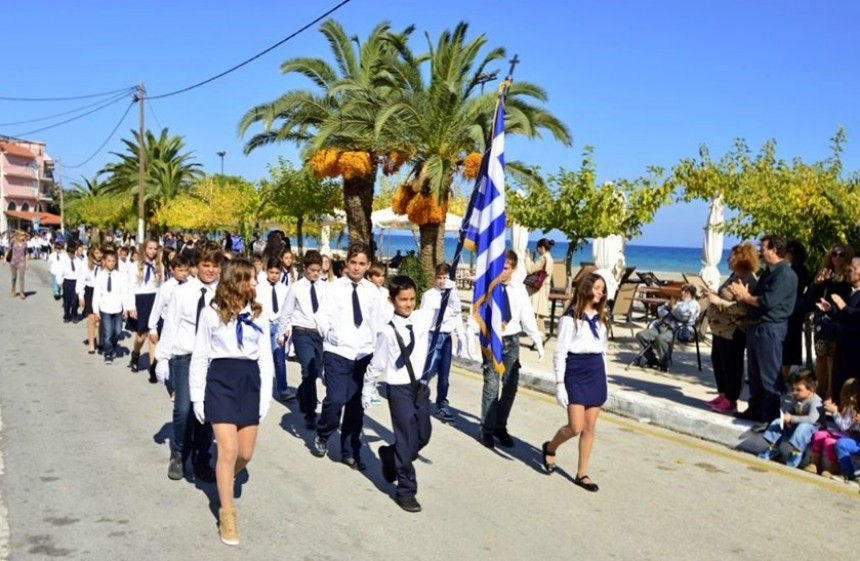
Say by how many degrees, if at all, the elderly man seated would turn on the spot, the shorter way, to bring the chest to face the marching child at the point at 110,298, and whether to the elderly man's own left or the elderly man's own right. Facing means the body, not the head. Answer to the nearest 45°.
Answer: approximately 45° to the elderly man's own right

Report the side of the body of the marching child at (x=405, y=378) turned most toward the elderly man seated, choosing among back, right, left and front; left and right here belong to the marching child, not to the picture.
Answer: left

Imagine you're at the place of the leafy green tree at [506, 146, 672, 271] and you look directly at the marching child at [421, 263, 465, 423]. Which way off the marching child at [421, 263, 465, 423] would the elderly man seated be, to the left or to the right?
left

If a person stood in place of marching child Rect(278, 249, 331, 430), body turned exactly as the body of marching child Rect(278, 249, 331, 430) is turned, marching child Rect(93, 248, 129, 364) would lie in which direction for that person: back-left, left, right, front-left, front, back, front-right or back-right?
back

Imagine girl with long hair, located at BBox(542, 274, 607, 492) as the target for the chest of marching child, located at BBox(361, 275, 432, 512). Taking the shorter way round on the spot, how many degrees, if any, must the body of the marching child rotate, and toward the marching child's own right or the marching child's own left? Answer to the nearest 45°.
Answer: approximately 45° to the marching child's own left

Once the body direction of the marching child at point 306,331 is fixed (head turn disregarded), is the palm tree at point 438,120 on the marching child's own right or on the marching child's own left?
on the marching child's own left

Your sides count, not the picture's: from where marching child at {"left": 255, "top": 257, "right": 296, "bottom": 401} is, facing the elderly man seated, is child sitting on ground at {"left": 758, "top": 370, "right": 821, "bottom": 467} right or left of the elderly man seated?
right

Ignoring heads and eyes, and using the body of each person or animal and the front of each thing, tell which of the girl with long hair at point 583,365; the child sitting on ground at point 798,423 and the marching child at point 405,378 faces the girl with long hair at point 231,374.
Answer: the child sitting on ground

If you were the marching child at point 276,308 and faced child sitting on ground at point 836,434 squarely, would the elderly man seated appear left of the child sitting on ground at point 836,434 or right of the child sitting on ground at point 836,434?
left

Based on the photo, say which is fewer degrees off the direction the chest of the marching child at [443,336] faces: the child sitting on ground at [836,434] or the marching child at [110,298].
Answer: the child sitting on ground

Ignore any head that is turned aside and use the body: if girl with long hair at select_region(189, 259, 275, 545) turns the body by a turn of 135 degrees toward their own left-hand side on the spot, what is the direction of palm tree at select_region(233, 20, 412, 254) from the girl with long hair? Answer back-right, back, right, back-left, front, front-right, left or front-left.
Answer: front

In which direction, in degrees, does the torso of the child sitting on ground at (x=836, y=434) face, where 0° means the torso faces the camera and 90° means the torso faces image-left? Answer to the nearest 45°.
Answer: approximately 45°
